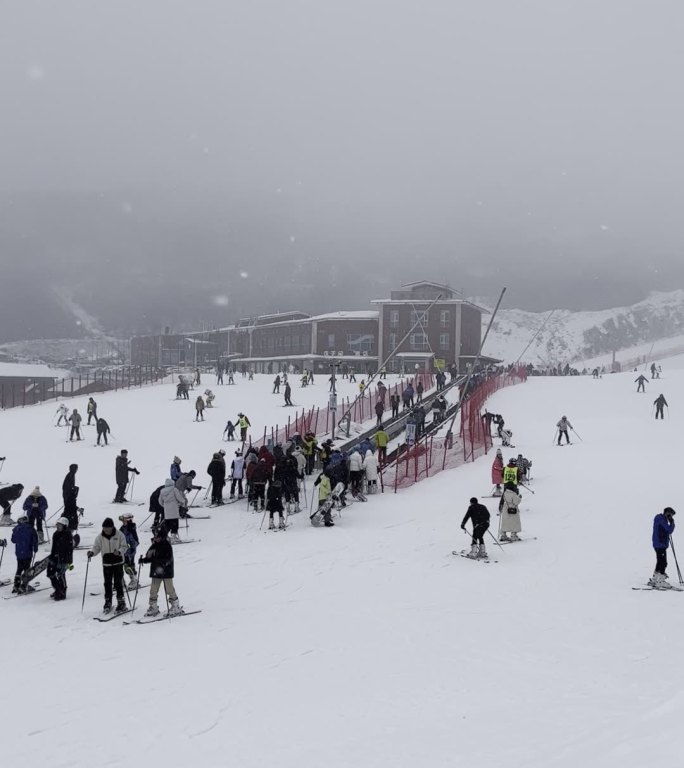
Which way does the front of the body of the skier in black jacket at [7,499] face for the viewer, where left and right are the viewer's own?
facing to the right of the viewer

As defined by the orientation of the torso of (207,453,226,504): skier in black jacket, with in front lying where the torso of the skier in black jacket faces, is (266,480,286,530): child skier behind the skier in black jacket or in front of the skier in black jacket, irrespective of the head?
behind

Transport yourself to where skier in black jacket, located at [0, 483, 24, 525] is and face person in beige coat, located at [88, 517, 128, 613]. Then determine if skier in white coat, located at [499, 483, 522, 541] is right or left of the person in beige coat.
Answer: left

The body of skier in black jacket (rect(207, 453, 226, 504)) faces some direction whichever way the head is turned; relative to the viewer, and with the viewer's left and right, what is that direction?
facing away from the viewer

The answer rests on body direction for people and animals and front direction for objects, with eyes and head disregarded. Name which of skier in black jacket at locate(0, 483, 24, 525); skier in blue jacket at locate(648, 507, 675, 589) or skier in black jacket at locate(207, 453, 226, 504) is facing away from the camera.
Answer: skier in black jacket at locate(207, 453, 226, 504)

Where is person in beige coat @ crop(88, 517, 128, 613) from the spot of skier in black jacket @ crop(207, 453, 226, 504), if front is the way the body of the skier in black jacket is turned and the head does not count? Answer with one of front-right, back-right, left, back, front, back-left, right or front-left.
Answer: back

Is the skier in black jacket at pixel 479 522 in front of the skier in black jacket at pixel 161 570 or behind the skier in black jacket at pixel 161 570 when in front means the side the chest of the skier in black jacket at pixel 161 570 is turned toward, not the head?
behind

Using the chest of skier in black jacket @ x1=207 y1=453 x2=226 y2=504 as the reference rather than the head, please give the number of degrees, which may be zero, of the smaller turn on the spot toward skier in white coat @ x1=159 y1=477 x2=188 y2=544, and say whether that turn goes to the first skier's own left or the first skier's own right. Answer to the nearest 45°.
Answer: approximately 180°
